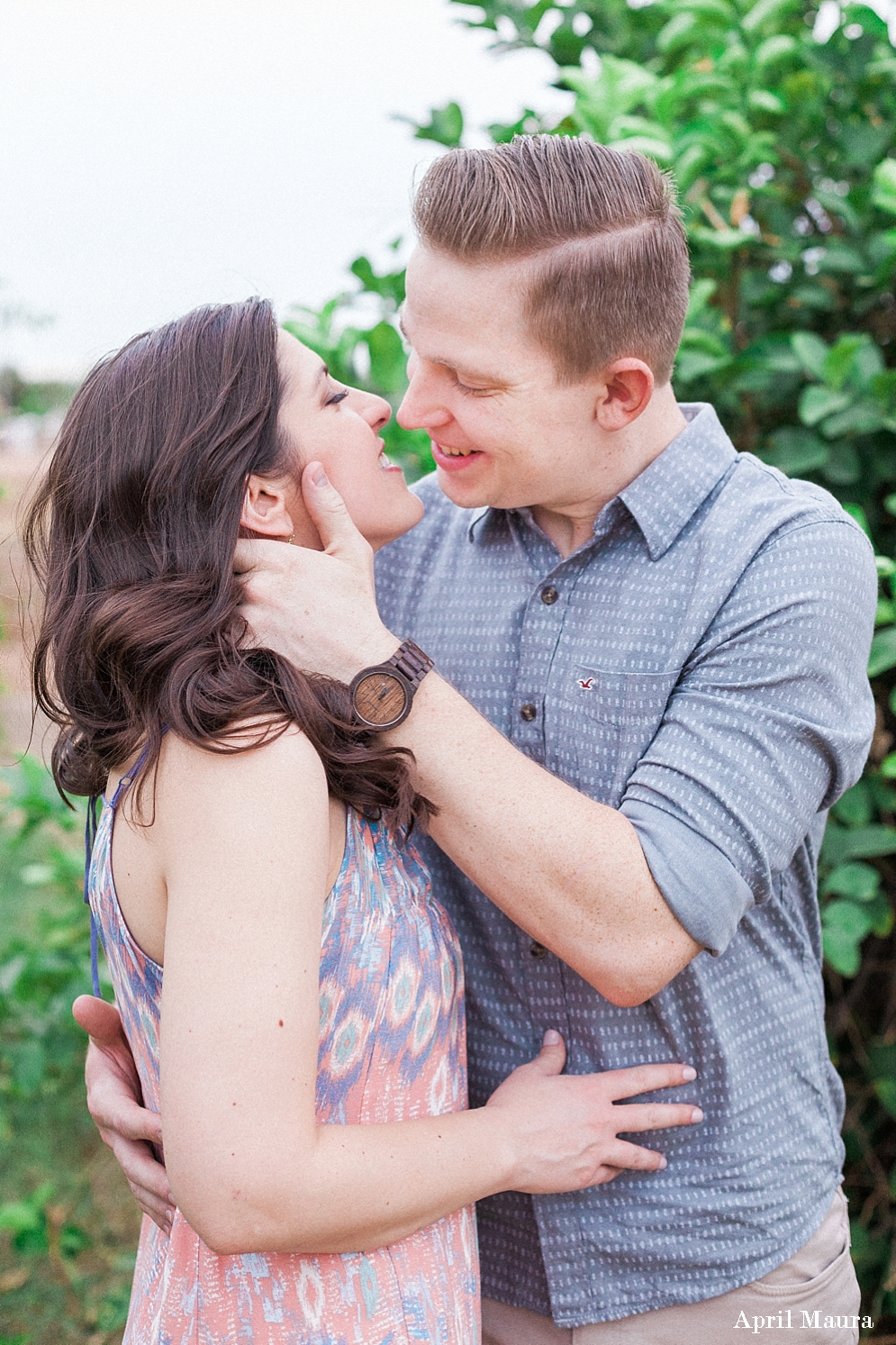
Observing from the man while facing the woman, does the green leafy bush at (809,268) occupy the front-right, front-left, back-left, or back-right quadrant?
back-right

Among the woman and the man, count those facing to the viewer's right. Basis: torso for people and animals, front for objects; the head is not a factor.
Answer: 1

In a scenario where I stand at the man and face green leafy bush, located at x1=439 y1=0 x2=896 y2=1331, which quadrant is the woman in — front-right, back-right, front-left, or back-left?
back-left

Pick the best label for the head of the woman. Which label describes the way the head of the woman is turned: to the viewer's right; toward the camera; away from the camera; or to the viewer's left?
to the viewer's right

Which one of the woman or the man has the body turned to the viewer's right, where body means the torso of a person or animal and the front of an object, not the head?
the woman

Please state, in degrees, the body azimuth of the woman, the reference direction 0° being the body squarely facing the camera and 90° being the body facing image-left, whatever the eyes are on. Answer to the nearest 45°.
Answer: approximately 270°

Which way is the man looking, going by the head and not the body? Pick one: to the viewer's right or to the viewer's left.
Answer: to the viewer's left
